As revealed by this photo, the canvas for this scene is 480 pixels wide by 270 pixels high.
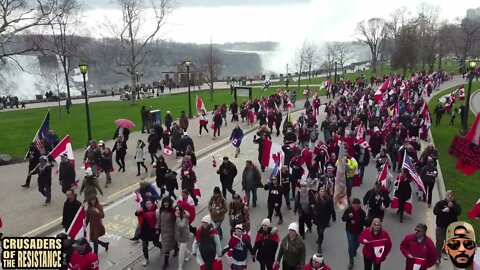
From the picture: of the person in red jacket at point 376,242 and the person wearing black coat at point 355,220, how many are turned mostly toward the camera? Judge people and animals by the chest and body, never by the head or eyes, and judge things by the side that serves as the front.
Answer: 2

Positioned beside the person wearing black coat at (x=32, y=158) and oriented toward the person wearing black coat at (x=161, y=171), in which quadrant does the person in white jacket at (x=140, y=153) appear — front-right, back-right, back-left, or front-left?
front-left

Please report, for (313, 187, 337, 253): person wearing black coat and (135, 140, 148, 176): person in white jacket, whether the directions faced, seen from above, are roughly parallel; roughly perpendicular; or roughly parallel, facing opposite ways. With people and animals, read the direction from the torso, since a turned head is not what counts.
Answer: roughly parallel

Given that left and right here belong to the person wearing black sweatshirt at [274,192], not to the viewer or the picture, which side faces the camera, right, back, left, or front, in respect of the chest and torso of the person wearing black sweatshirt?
front

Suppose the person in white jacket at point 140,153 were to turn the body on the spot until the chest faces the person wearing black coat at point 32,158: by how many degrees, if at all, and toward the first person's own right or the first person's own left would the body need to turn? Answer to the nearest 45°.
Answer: approximately 45° to the first person's own right

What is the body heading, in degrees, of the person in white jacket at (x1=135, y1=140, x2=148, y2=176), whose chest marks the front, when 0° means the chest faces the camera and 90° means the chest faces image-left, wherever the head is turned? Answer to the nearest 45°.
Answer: approximately 45°

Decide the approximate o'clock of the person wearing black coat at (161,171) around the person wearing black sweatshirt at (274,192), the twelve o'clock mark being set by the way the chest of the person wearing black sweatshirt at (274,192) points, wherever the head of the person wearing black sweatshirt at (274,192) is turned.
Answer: the person wearing black coat at (161,171) is roughly at 4 o'clock from the person wearing black sweatshirt at (274,192).

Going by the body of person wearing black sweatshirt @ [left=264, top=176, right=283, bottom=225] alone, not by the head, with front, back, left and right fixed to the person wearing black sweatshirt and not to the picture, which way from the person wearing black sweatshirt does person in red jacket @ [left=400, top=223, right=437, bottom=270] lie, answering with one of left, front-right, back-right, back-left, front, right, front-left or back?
front-left

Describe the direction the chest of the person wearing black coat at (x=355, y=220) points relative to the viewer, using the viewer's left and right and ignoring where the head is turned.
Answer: facing the viewer

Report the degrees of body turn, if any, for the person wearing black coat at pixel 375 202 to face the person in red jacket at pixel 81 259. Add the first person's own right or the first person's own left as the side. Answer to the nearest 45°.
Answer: approximately 45° to the first person's own right

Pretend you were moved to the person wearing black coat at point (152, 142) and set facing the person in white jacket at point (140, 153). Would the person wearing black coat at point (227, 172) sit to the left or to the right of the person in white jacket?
left

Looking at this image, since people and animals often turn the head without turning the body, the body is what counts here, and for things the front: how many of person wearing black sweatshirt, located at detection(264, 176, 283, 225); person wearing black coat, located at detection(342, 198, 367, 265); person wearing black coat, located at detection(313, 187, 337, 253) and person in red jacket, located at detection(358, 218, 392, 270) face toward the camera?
4

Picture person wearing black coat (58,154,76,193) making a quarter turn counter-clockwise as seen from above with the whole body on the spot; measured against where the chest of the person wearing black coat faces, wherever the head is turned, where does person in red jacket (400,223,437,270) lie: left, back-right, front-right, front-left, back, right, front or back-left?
front

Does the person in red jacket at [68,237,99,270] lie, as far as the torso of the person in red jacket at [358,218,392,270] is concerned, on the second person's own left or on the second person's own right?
on the second person's own right

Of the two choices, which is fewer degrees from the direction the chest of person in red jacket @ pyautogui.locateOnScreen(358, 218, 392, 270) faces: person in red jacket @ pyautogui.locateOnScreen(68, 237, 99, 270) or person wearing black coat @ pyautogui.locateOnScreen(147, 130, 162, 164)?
the person in red jacket

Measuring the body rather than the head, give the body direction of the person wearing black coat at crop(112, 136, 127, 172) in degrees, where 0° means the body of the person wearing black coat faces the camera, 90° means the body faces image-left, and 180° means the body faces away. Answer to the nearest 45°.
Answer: approximately 45°

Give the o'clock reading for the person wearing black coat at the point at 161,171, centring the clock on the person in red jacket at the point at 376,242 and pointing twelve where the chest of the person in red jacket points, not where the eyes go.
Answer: The person wearing black coat is roughly at 4 o'clock from the person in red jacket.

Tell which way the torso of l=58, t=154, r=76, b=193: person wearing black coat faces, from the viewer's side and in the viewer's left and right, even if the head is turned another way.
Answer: facing the viewer and to the left of the viewer

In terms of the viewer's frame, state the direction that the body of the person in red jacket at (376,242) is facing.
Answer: toward the camera
